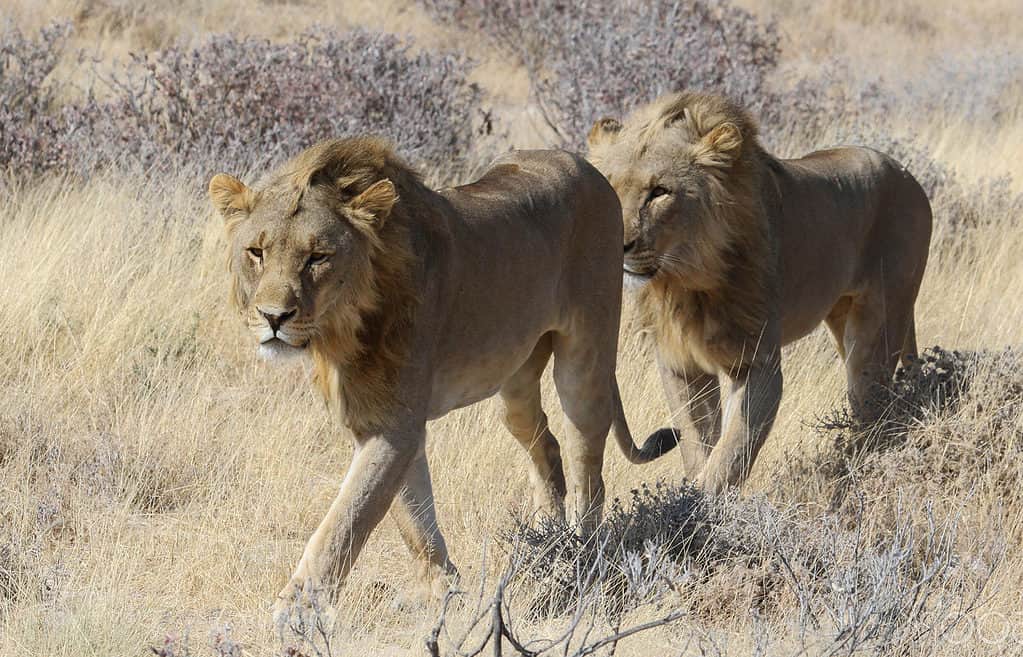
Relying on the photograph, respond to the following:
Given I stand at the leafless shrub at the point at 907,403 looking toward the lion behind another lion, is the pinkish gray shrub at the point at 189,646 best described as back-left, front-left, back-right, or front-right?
front-left

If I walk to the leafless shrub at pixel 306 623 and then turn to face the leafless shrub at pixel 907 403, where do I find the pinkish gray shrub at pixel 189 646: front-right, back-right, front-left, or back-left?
back-left

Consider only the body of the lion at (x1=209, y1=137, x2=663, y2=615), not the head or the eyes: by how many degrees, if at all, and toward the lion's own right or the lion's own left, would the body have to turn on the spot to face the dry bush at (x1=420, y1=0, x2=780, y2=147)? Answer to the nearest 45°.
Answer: approximately 135° to the lion's own right

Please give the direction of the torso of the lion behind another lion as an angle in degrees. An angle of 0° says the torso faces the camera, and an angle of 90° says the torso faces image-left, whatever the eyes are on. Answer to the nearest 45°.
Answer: approximately 45°

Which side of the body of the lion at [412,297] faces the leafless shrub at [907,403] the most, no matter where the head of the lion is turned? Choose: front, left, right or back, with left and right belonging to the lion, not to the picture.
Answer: back

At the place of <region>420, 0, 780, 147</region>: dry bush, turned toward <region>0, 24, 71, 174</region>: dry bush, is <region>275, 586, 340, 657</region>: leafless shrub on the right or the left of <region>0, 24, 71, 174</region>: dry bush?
left

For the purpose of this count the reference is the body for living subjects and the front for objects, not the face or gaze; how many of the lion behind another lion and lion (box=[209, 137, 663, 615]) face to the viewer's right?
0

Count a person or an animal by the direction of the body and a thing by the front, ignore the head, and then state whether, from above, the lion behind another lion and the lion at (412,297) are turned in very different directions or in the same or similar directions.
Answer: same or similar directions

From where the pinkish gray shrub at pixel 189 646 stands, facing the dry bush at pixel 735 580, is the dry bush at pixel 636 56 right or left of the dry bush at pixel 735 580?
left

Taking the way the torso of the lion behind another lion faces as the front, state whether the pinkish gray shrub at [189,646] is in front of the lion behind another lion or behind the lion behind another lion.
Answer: in front

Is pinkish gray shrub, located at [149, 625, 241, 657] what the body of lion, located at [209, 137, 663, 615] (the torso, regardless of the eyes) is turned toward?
yes

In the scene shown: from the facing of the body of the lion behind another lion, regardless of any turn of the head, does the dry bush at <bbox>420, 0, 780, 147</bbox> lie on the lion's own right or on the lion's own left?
on the lion's own right

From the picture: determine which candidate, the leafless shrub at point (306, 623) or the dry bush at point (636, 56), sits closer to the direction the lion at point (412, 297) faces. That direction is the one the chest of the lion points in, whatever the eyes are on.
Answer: the leafless shrub

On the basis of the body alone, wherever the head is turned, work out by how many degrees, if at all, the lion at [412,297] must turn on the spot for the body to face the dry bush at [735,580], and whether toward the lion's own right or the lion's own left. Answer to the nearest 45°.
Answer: approximately 135° to the lion's own left
